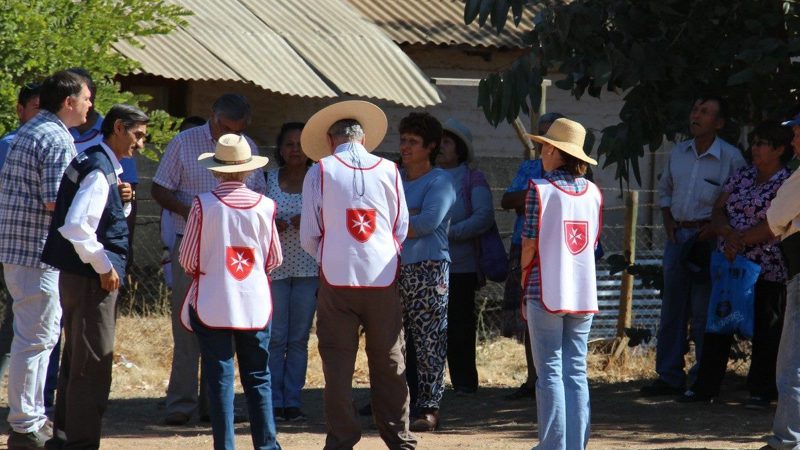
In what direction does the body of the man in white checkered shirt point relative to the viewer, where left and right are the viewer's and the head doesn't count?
facing the viewer and to the right of the viewer

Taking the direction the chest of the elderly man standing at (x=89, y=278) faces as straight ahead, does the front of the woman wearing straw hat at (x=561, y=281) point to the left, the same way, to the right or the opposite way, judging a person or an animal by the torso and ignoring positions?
to the left

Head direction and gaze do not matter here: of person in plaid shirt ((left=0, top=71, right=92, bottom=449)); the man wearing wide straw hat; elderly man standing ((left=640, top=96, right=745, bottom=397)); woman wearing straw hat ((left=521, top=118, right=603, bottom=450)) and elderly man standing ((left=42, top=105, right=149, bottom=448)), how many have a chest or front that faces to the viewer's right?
2

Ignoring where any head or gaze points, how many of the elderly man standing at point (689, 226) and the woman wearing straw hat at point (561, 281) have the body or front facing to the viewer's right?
0

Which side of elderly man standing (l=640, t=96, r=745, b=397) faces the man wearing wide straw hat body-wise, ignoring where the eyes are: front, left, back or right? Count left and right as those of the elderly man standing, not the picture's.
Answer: front

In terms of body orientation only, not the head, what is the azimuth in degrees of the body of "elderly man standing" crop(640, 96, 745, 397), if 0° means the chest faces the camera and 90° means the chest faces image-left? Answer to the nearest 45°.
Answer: approximately 45°

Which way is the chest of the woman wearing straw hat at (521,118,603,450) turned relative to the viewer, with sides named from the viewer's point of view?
facing away from the viewer and to the left of the viewer

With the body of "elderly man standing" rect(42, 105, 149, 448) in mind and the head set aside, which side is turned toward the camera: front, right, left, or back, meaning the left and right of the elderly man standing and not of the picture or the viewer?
right

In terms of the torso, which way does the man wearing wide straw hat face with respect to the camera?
away from the camera

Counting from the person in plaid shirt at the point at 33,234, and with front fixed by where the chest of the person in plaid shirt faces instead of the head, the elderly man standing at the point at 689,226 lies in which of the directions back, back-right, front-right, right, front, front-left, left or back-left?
front

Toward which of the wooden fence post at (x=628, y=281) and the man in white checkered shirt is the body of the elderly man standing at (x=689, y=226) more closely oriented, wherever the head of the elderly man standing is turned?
the man in white checkered shirt

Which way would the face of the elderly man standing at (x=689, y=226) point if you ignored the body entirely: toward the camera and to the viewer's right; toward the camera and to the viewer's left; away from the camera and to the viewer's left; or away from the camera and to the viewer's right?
toward the camera and to the viewer's left

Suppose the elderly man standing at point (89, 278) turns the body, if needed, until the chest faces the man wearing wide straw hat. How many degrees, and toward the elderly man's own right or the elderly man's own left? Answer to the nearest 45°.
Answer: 0° — they already face them

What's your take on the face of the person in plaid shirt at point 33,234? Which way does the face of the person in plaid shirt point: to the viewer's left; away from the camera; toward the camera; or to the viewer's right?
to the viewer's right

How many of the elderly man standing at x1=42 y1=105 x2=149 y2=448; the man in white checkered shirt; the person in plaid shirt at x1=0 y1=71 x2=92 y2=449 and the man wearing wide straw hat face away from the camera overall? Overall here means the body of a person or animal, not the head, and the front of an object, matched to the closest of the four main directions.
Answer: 1
